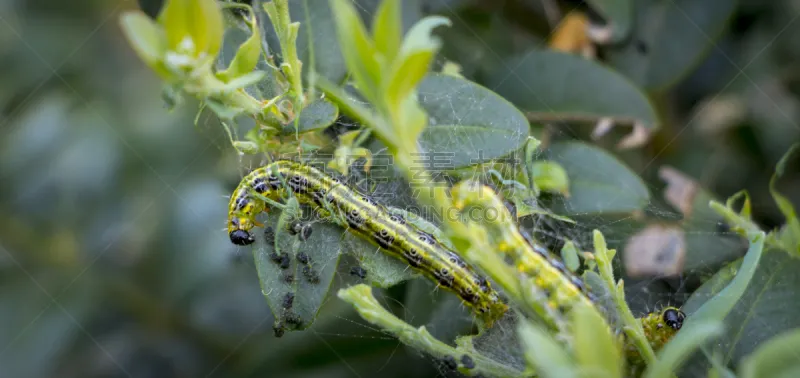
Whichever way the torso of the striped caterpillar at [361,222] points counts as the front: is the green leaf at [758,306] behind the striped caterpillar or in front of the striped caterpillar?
behind

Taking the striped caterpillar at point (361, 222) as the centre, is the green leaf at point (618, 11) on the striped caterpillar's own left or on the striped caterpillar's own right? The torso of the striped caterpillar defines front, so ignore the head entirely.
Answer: on the striped caterpillar's own right

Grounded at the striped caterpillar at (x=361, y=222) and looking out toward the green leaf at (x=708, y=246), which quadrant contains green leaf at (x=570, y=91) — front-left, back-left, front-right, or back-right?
front-left

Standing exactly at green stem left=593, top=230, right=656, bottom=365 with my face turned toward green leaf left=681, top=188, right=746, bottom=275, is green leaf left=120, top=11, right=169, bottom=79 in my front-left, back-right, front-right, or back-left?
back-left
